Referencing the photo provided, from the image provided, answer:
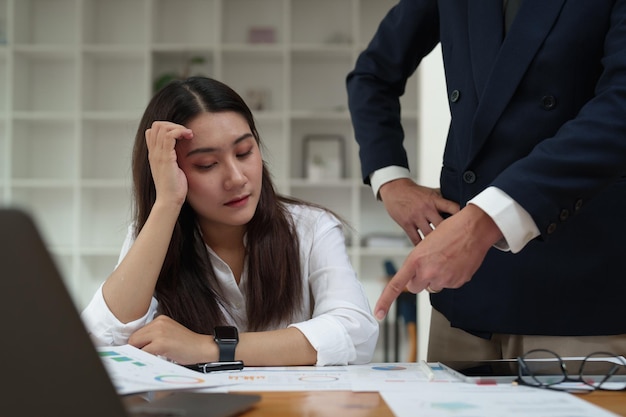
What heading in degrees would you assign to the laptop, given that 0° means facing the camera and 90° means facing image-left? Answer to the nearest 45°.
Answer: approximately 225°

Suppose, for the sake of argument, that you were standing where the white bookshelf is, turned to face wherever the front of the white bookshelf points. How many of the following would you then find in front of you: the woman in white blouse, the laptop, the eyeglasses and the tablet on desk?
4

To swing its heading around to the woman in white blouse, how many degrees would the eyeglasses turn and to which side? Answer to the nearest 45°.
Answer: approximately 135° to its right

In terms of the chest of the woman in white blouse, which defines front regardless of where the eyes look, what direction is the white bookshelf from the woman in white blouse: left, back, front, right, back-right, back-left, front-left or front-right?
back

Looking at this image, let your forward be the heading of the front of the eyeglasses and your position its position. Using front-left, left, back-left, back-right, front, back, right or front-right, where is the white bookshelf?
back-right

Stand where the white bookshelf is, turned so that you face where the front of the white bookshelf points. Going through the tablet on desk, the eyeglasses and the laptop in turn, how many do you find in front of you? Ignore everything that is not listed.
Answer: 3

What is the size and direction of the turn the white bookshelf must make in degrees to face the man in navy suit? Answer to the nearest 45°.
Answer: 0° — it already faces them

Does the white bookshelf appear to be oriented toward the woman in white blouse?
yes

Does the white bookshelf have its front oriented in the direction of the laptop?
yes

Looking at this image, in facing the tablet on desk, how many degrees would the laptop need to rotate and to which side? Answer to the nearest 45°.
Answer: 0° — it already faces it

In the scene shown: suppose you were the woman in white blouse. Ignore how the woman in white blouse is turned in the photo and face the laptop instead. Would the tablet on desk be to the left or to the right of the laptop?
left
